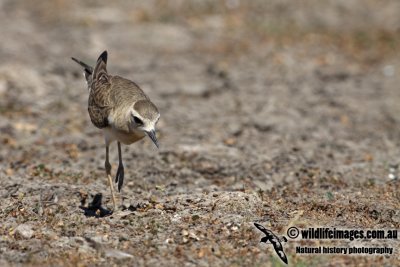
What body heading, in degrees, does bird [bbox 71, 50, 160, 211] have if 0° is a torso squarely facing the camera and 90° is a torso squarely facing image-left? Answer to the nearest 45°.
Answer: approximately 315°
